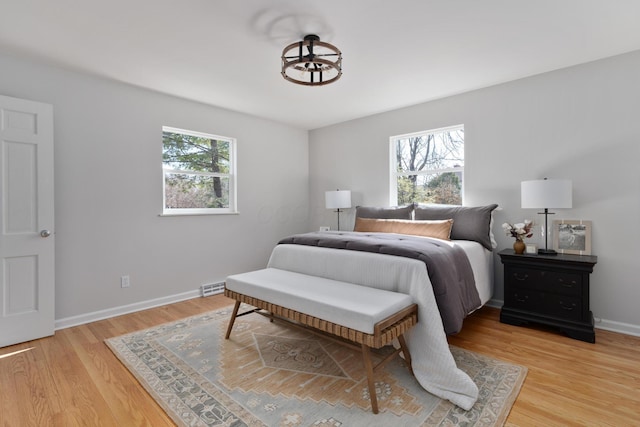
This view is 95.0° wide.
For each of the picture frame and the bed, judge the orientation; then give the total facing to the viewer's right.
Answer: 0

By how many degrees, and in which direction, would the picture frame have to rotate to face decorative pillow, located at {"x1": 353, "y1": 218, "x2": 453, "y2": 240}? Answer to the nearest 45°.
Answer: approximately 90° to its right

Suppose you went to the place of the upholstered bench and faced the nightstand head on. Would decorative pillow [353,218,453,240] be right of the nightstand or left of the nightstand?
left

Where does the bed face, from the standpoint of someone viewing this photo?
facing the viewer and to the left of the viewer

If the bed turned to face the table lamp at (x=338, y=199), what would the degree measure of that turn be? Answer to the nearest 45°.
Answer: approximately 90° to its right

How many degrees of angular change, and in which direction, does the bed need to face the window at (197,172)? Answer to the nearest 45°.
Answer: approximately 45° to its right

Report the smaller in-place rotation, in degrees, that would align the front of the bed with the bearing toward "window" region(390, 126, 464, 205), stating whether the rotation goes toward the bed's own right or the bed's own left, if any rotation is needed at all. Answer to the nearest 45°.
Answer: approximately 135° to the bed's own right

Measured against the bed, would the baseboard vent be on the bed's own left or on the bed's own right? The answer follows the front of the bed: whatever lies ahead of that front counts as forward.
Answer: on the bed's own right

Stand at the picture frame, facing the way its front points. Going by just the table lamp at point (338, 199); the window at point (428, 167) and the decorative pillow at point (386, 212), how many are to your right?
3

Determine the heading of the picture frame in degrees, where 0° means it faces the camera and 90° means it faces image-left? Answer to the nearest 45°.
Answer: approximately 0°

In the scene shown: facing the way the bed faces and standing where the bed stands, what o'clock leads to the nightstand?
The nightstand is roughly at 7 o'clock from the bed.

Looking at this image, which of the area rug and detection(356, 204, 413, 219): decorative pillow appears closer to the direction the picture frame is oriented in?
the area rug
